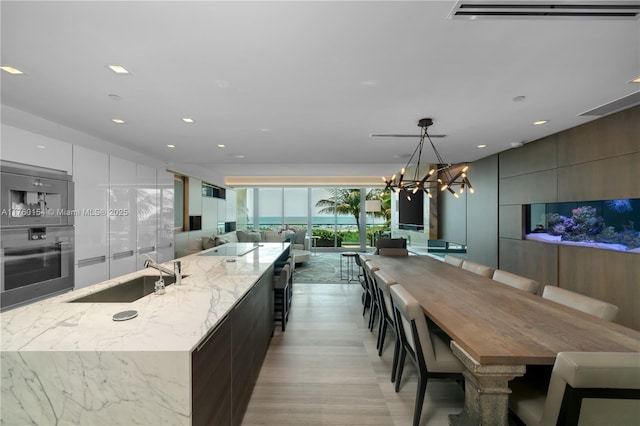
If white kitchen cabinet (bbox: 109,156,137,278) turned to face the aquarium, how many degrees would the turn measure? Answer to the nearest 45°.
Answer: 0° — it already faces it

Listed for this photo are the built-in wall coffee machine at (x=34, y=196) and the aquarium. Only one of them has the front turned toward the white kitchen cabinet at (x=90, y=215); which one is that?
the aquarium

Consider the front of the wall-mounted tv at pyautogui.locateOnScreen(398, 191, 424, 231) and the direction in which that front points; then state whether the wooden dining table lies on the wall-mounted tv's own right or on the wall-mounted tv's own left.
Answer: on the wall-mounted tv's own left

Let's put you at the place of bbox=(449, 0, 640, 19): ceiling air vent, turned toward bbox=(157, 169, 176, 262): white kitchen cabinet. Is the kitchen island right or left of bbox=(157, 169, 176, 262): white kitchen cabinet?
left

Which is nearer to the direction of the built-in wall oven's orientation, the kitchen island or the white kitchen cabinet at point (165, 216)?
the kitchen island

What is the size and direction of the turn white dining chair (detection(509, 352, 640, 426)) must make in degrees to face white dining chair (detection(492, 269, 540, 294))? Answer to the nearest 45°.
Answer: approximately 45° to its right

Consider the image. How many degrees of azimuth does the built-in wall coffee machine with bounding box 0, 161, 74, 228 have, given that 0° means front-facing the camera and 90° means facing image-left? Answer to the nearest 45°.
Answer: approximately 315°

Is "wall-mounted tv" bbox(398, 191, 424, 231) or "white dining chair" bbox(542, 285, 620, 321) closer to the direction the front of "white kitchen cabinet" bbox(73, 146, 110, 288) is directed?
the white dining chair
